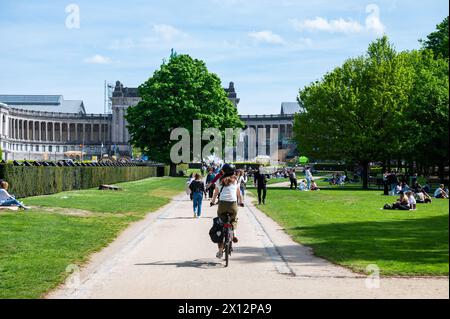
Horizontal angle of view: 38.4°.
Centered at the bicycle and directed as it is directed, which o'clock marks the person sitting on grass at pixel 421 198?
The person sitting on grass is roughly at 1 o'clock from the bicycle.

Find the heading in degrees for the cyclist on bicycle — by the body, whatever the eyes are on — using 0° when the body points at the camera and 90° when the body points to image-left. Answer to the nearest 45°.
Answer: approximately 180°

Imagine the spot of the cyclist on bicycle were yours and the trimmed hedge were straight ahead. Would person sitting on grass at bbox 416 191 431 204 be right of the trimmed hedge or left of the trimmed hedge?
right

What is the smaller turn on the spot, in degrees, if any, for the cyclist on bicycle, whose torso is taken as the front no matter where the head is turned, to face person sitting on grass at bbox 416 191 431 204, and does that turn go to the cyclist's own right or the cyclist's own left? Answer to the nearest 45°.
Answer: approximately 45° to the cyclist's own right

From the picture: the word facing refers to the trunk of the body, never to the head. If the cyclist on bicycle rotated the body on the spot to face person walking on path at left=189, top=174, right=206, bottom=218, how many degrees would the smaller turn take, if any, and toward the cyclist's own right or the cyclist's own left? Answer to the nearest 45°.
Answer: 0° — they already face them

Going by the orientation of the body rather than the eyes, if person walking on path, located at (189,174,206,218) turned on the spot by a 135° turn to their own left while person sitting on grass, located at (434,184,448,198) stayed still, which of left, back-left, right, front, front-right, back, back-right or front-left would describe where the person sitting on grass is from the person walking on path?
back

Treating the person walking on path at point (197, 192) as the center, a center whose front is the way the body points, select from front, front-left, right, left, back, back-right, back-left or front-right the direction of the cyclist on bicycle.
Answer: back

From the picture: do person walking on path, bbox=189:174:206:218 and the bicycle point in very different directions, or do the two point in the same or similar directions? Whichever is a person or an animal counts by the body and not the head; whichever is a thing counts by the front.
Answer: same or similar directions

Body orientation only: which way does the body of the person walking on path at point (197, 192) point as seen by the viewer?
away from the camera

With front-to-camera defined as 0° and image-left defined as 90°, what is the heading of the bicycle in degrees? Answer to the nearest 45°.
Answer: approximately 180°

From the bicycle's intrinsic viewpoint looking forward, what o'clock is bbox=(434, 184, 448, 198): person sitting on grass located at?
The person sitting on grass is roughly at 1 o'clock from the bicycle.

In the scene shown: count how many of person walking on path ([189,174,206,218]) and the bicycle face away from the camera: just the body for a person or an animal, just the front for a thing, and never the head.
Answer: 2

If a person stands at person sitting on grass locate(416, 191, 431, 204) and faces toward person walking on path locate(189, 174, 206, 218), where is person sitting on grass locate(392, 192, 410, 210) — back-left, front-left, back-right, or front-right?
front-left

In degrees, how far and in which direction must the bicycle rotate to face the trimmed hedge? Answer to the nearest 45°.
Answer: approximately 45° to its left

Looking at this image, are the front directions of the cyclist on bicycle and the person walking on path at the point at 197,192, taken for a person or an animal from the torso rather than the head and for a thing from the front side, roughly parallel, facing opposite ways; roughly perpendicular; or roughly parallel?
roughly parallel

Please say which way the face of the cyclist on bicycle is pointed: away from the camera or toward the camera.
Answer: away from the camera
